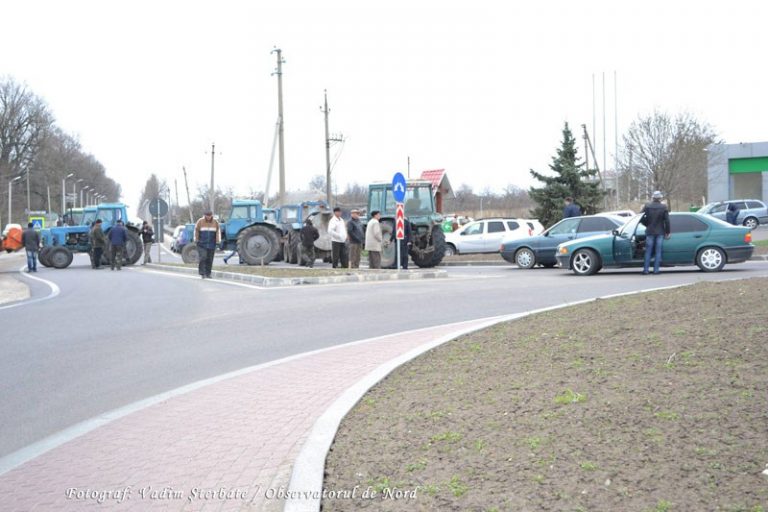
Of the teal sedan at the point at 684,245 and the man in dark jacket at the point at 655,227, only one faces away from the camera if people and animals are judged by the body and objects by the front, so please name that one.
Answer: the man in dark jacket

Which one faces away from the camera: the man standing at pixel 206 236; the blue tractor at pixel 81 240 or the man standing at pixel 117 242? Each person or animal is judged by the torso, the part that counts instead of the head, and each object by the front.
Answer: the man standing at pixel 117 242

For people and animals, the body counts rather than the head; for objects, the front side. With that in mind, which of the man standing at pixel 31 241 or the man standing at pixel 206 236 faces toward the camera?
the man standing at pixel 206 236

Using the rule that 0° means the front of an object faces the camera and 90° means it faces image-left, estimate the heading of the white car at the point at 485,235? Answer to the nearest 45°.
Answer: approximately 90°

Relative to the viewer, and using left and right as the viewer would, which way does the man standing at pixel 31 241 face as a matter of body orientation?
facing away from the viewer

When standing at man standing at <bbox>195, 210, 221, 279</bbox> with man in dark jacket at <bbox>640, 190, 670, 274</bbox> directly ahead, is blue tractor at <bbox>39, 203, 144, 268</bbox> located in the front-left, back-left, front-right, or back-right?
back-left

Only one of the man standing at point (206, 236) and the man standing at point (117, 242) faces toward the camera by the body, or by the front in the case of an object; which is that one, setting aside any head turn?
the man standing at point (206, 236)

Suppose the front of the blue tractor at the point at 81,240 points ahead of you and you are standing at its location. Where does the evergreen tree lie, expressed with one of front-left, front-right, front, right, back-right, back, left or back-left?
back

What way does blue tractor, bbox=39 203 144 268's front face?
to the viewer's left

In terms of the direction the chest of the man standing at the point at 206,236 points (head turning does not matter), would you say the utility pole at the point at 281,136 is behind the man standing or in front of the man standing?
behind

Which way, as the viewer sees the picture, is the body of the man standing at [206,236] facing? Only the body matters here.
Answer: toward the camera

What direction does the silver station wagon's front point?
to the viewer's left

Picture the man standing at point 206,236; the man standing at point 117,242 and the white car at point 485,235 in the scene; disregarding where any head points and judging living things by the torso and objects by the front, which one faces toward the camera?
the man standing at point 206,236

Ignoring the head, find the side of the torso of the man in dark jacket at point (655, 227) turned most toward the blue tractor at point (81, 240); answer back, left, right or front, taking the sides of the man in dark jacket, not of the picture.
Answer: left

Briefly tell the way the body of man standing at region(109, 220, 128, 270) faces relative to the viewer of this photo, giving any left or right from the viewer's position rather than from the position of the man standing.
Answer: facing away from the viewer
